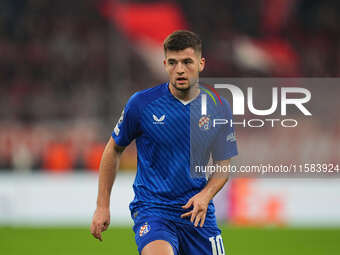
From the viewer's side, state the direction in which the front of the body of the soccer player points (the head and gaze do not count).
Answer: toward the camera

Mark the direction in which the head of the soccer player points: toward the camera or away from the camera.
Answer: toward the camera
